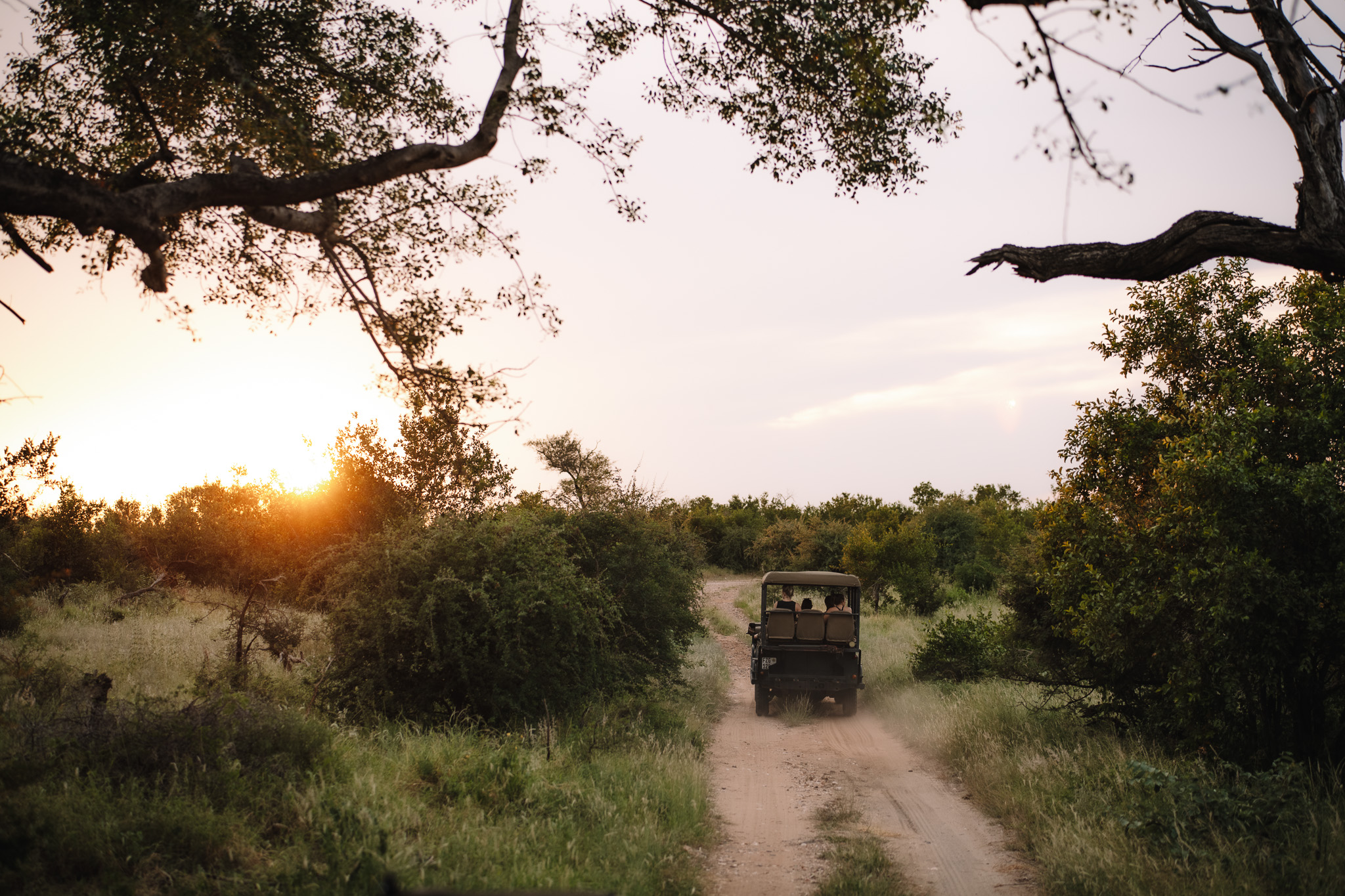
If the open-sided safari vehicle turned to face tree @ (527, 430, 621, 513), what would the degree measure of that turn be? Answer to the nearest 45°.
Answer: approximately 45° to its left

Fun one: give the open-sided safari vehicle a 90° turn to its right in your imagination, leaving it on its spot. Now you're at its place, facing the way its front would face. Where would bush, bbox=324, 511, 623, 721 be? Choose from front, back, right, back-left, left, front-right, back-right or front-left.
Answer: back-right

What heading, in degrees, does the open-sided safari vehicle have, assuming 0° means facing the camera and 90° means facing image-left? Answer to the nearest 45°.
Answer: approximately 180°

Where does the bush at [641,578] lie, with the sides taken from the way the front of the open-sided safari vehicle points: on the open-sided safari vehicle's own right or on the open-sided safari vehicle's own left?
on the open-sided safari vehicle's own left

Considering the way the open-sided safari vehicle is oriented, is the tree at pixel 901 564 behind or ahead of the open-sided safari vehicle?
ahead
